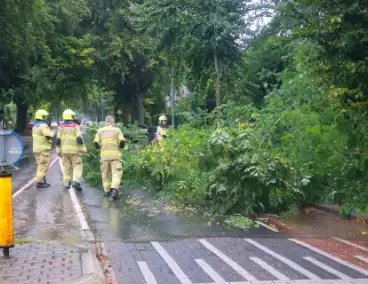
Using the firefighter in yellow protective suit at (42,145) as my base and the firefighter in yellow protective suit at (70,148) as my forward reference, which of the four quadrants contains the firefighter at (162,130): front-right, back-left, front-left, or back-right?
front-left

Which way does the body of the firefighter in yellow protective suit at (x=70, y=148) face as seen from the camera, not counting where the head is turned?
away from the camera

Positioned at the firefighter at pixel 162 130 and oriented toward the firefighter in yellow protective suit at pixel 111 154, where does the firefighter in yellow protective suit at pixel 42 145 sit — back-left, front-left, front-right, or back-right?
front-right

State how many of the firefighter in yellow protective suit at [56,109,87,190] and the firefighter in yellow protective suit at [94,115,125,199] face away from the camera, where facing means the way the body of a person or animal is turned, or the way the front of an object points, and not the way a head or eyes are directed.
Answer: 2

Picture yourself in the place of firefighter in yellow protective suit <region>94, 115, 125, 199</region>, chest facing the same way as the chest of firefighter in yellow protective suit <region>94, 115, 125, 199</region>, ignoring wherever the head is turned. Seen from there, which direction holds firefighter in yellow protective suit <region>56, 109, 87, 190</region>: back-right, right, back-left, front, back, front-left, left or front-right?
front-left

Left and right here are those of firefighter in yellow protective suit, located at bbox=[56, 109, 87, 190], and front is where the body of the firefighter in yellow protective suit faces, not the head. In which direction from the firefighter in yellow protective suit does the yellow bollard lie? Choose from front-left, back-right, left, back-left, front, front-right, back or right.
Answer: back

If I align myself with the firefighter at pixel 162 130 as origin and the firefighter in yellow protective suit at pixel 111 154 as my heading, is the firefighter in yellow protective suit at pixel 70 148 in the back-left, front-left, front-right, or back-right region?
front-right

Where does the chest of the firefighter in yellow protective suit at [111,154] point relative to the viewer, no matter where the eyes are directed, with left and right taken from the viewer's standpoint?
facing away from the viewer

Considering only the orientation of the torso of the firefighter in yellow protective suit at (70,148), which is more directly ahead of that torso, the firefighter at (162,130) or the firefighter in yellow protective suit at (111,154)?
the firefighter

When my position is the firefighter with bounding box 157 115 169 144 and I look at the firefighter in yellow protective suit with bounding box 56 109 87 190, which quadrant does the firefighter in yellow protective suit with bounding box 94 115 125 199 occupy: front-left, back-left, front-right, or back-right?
front-left
